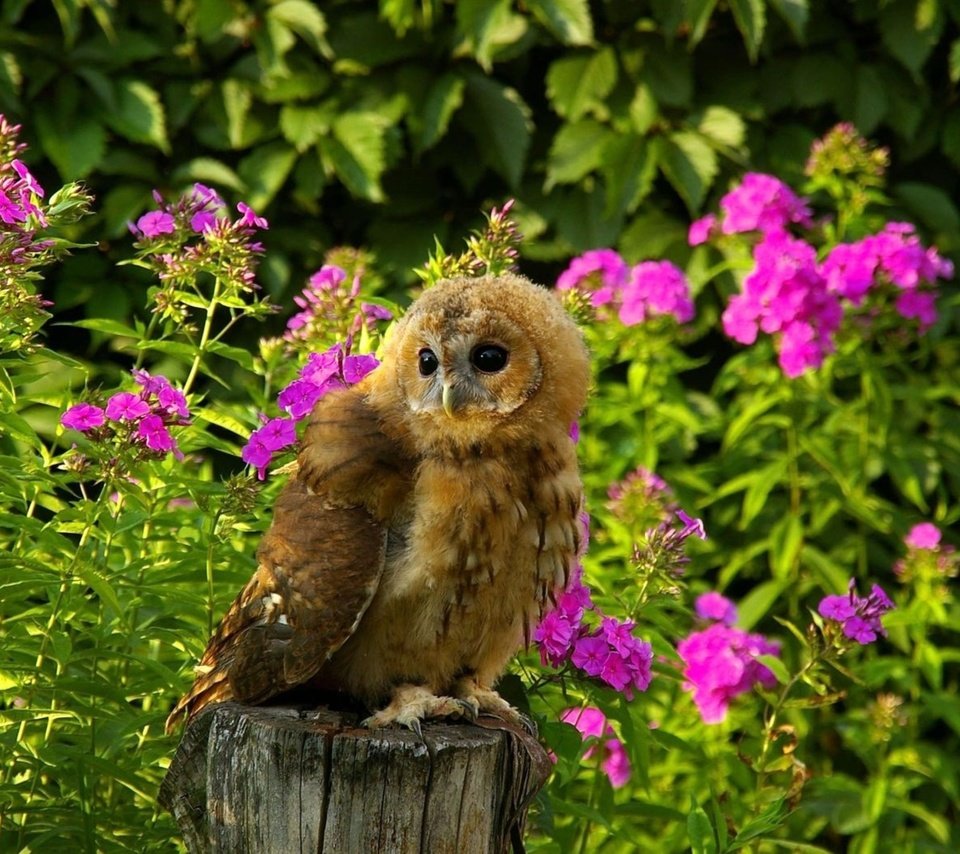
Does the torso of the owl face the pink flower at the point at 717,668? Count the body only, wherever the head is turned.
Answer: no

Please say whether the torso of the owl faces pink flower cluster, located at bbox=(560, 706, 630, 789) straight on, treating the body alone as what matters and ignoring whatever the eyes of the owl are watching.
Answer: no

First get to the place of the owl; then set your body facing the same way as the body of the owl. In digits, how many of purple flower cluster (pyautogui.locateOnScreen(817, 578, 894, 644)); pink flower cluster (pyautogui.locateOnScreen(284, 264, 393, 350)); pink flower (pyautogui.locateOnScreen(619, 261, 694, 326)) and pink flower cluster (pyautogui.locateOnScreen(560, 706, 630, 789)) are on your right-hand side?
0

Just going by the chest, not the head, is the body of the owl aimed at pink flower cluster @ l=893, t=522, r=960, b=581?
no

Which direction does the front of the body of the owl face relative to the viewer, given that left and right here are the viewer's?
facing the viewer and to the right of the viewer

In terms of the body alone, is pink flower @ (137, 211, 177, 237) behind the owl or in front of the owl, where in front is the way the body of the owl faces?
behind

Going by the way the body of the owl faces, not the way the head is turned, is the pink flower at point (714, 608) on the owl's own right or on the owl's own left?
on the owl's own left

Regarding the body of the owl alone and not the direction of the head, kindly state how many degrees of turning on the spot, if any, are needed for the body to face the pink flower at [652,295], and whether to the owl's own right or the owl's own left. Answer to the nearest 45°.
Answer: approximately 135° to the owl's own left
